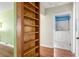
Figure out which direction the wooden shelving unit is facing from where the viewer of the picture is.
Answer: facing the viewer and to the right of the viewer
